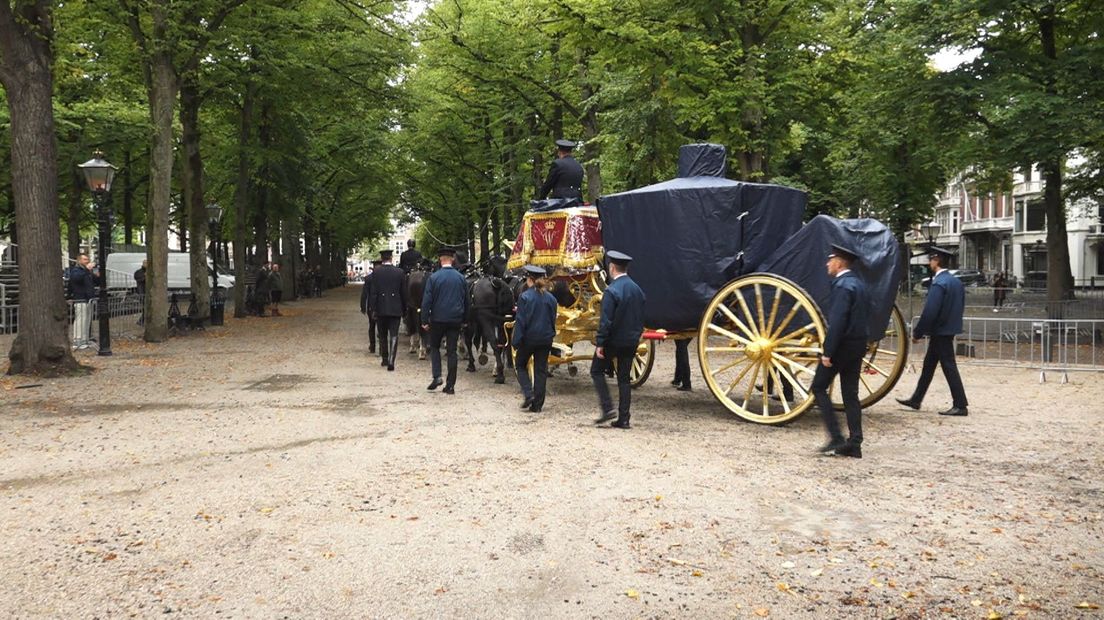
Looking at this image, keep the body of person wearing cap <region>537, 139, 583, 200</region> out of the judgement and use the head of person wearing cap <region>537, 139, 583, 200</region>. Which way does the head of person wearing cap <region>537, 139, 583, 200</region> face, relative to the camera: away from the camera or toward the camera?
away from the camera

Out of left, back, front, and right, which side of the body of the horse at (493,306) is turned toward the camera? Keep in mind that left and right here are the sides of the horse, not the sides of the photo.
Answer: back

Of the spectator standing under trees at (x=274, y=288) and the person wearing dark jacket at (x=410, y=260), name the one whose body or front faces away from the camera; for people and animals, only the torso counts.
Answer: the person wearing dark jacket

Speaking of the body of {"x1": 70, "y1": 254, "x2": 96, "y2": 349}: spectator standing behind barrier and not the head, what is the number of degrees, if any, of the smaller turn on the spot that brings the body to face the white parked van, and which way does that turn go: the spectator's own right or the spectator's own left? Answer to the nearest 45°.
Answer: approximately 90° to the spectator's own left

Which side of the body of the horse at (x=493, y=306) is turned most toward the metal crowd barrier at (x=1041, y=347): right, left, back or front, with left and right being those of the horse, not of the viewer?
right

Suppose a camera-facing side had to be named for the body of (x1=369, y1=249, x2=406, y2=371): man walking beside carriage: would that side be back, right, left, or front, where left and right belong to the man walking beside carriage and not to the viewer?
back

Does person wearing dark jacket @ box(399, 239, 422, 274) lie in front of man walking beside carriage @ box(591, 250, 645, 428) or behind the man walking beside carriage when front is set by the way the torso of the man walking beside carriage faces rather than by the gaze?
in front

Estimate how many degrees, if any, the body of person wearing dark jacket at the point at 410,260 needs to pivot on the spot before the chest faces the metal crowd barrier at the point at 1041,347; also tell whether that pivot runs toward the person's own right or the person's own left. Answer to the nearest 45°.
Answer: approximately 90° to the person's own right

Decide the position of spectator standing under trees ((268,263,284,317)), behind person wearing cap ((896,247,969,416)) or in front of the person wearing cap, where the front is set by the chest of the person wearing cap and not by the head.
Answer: in front

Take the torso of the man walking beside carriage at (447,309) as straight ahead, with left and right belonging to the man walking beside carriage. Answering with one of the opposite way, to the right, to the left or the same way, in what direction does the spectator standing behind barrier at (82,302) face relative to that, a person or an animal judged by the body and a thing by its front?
to the right
